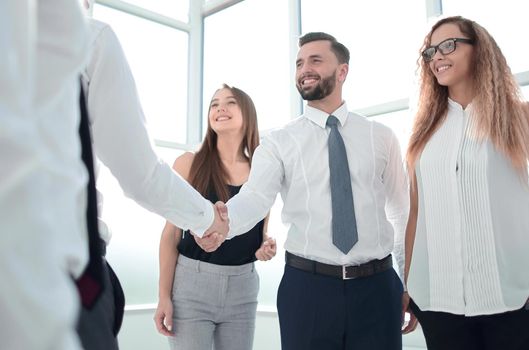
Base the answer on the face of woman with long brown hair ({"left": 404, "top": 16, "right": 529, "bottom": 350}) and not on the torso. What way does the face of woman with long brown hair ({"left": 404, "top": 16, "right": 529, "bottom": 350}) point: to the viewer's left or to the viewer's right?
to the viewer's left

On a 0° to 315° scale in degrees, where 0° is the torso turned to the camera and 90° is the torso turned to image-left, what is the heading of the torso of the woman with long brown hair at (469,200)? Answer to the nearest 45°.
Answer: approximately 45°

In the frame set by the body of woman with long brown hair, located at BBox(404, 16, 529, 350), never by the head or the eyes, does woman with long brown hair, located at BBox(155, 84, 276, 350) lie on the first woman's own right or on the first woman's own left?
on the first woman's own right
